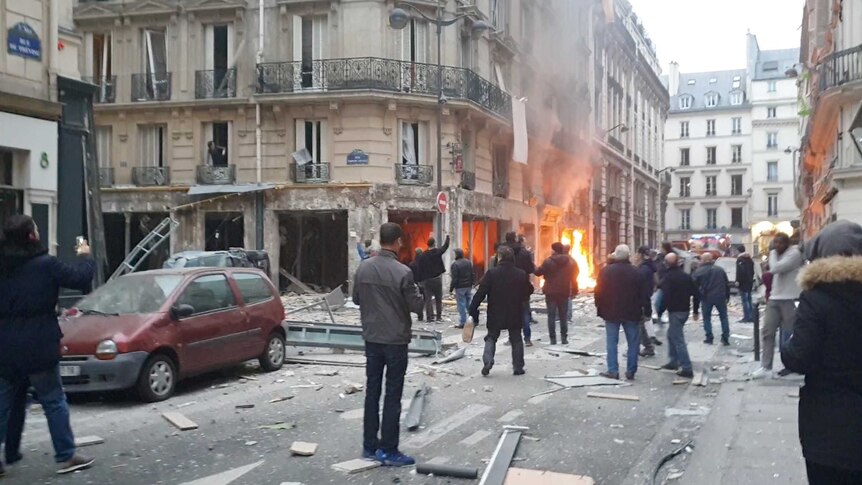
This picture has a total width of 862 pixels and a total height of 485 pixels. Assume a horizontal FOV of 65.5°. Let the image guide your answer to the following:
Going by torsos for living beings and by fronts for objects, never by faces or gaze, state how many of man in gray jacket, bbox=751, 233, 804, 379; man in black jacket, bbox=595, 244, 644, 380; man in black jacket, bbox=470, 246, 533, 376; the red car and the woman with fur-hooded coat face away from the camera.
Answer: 3

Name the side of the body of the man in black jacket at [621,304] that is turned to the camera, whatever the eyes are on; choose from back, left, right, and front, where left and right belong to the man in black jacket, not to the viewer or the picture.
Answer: back

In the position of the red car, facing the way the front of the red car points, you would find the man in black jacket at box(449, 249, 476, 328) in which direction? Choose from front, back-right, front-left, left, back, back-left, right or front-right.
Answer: back

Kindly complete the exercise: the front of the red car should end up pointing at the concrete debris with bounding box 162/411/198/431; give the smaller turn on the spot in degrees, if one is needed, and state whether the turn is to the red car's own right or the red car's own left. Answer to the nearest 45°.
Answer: approximately 45° to the red car's own left

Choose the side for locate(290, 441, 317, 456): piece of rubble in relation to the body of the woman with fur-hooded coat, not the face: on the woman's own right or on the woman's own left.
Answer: on the woman's own left

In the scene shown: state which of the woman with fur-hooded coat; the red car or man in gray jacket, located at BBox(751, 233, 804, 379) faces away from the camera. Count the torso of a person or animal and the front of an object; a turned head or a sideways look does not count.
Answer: the woman with fur-hooded coat

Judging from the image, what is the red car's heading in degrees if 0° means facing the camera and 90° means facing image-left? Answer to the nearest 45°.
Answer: approximately 45°

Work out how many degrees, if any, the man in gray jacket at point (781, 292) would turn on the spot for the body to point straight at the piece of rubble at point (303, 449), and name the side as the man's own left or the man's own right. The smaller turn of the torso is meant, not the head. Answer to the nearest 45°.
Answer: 0° — they already face it

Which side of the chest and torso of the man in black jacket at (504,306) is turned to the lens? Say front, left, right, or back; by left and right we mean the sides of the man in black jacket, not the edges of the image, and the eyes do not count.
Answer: back

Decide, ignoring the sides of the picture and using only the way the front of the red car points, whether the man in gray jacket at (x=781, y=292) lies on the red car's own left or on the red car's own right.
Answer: on the red car's own left

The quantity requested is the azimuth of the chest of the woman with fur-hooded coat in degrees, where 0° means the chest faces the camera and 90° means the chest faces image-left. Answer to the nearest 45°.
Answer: approximately 180°

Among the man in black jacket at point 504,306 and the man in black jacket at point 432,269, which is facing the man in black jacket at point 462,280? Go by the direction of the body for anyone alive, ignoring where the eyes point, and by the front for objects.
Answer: the man in black jacket at point 504,306

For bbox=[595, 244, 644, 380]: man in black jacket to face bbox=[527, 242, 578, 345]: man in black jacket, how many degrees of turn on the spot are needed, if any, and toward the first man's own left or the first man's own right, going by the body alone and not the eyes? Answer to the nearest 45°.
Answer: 0° — they already face them

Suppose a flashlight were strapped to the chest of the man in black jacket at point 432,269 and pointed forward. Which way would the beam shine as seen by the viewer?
away from the camera

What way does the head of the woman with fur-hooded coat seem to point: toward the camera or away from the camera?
away from the camera

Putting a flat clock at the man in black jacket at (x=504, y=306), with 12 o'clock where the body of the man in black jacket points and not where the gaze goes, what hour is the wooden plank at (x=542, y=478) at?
The wooden plank is roughly at 6 o'clock from the man in black jacket.

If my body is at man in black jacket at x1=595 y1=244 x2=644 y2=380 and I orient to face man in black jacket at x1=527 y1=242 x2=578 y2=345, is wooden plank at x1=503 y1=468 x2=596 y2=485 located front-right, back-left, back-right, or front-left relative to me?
back-left
